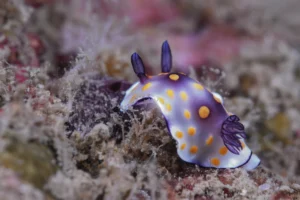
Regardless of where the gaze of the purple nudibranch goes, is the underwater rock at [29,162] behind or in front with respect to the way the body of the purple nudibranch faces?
in front

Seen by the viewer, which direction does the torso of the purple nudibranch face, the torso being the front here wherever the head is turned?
to the viewer's left
